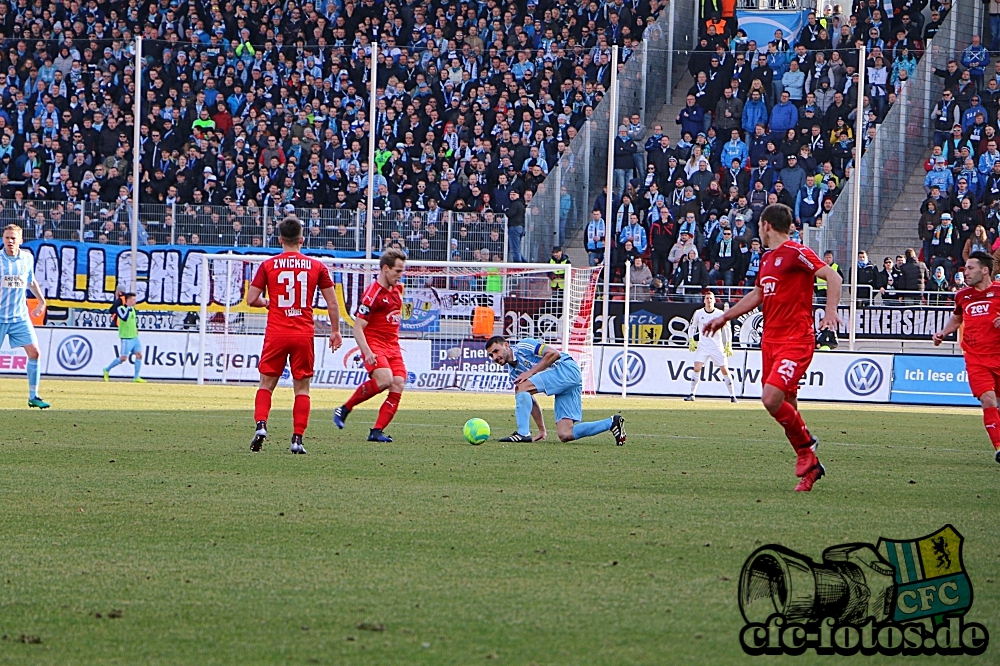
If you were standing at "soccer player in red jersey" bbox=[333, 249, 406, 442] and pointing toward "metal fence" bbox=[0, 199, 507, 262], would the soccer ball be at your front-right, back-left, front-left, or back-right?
back-right

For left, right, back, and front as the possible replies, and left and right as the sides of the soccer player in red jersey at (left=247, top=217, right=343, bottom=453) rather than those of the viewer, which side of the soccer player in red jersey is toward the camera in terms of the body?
back

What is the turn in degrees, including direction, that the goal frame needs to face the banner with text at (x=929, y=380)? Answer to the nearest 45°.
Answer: approximately 90° to its left

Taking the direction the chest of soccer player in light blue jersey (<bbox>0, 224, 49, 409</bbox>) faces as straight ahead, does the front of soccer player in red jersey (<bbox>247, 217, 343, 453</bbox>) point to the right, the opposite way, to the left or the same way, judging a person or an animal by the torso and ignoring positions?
the opposite way

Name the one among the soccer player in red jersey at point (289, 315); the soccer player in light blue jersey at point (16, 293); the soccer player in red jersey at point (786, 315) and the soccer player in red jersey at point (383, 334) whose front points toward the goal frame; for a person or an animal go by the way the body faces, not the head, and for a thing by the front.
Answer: the soccer player in red jersey at point (289, 315)

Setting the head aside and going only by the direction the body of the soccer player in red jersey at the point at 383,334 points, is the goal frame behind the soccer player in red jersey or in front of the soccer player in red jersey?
behind
